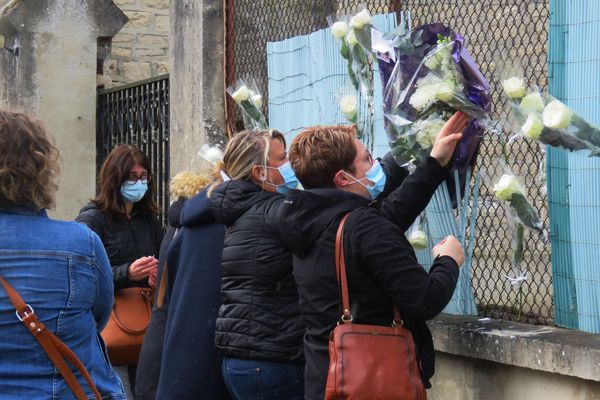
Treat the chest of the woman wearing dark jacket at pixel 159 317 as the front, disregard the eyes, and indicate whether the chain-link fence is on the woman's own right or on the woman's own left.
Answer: on the woman's own right

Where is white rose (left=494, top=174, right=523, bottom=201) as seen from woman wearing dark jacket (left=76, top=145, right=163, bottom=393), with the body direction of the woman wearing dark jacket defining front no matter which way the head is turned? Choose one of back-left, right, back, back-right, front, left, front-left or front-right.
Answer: front

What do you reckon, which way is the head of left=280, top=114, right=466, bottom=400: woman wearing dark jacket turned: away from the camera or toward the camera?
away from the camera

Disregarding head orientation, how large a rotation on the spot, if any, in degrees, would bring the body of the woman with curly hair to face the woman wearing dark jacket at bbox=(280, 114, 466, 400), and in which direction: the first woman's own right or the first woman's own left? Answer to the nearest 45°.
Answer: approximately 90° to the first woman's own right

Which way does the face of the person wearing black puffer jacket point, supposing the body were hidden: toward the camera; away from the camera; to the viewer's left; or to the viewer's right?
to the viewer's right

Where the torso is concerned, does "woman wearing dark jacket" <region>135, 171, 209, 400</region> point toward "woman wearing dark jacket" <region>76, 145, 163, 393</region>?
no

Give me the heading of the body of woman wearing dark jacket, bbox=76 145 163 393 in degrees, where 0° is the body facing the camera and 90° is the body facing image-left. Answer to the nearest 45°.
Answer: approximately 315°

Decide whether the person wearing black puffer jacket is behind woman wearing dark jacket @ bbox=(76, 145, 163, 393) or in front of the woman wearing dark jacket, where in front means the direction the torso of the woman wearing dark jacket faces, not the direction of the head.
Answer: in front

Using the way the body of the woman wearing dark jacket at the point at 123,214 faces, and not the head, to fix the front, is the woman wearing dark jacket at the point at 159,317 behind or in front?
in front

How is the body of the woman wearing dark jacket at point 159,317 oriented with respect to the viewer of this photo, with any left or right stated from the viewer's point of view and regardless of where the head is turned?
facing away from the viewer and to the right of the viewer

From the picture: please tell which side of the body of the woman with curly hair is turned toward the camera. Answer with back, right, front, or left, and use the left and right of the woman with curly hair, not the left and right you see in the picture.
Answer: back

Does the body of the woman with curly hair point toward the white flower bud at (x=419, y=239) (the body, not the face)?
no

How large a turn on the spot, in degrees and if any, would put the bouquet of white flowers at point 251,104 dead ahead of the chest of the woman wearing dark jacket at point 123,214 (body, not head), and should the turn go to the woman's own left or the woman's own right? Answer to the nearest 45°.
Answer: approximately 45° to the woman's own left

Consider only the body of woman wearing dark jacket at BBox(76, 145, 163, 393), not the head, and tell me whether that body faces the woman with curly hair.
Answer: no

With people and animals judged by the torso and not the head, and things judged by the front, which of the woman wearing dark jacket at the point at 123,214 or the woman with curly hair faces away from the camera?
the woman with curly hair

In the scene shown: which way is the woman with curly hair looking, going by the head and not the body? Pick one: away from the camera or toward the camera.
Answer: away from the camera

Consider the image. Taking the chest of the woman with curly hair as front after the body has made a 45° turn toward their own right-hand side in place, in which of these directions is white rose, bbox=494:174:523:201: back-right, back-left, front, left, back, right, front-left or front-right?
front-right
